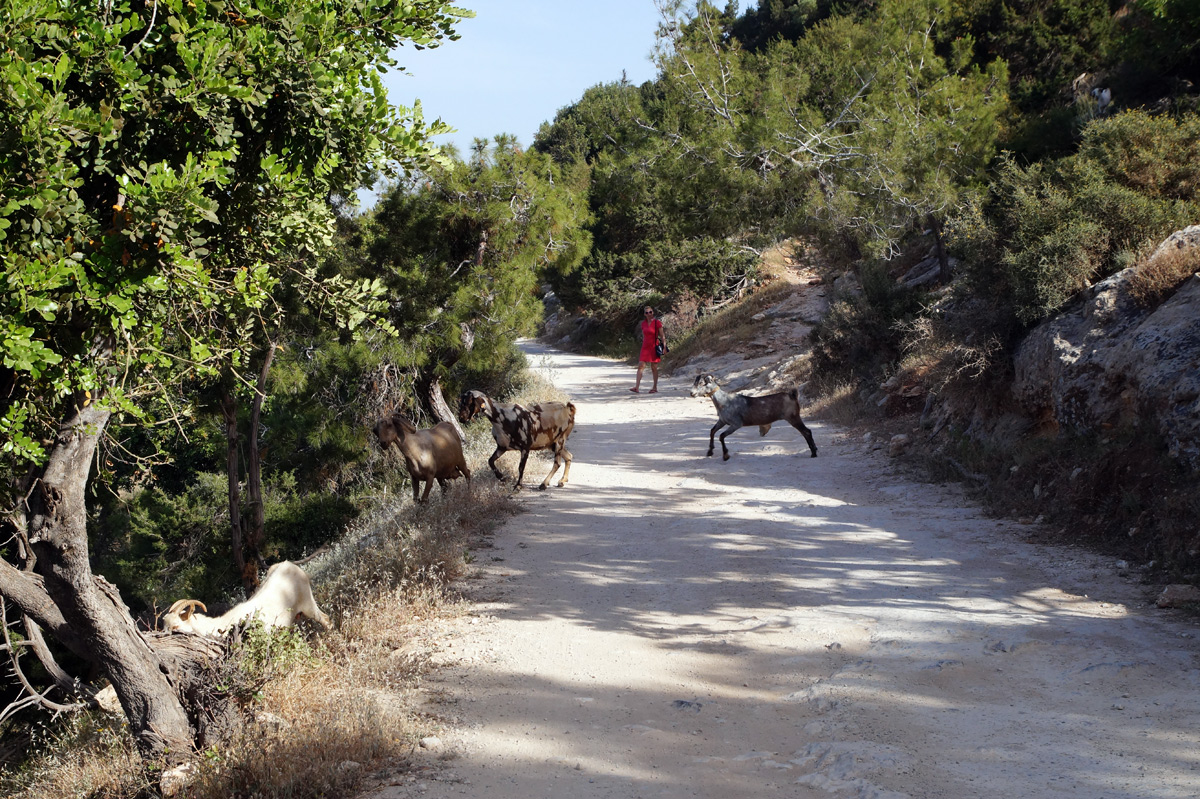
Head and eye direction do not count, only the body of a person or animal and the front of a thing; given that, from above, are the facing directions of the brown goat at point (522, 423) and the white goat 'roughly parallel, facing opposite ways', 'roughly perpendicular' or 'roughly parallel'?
roughly parallel

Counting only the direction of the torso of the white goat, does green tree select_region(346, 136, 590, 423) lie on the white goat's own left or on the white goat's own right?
on the white goat's own right

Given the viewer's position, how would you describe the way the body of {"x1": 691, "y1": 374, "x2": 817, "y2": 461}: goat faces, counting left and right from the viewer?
facing to the left of the viewer

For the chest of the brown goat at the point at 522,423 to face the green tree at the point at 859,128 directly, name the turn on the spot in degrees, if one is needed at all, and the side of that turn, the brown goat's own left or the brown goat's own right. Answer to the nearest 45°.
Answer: approximately 135° to the brown goat's own right

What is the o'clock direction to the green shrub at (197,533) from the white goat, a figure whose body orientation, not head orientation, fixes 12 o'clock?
The green shrub is roughly at 3 o'clock from the white goat.

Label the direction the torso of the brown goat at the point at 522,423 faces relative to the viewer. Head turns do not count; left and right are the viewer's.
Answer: facing to the left of the viewer

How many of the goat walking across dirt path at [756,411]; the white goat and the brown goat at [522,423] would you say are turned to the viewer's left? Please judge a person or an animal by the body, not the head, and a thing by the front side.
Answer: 3

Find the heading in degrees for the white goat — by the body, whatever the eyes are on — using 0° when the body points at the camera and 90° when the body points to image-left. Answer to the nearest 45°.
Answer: approximately 90°

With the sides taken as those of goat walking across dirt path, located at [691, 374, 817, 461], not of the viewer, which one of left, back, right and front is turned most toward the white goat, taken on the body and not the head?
left
